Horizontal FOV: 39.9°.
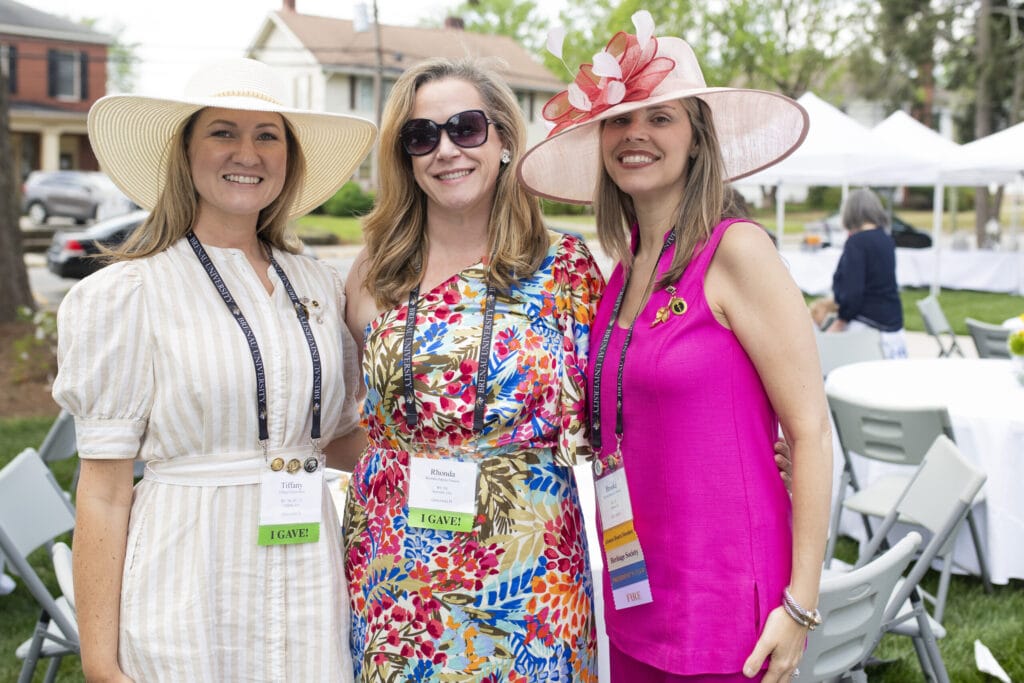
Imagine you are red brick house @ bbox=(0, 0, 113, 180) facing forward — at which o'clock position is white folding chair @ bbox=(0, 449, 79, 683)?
The white folding chair is roughly at 12 o'clock from the red brick house.

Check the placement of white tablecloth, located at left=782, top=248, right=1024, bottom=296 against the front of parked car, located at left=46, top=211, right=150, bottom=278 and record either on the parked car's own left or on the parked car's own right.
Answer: on the parked car's own right

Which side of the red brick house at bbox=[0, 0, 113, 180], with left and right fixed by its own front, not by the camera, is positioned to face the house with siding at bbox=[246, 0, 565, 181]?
left

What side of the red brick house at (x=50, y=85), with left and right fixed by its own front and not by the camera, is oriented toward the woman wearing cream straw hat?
front

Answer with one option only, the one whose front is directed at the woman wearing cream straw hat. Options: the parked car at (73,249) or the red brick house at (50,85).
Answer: the red brick house

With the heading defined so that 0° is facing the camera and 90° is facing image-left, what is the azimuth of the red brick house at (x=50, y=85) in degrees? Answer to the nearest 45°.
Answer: approximately 0°

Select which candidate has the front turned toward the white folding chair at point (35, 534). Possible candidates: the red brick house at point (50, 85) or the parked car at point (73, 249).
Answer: the red brick house

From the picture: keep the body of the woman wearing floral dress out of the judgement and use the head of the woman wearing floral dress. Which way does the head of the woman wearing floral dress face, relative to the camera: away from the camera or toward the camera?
toward the camera

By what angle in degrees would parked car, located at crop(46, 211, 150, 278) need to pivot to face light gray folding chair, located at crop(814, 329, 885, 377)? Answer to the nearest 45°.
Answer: approximately 135° to its right

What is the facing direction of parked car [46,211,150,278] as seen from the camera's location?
facing away from the viewer and to the right of the viewer
